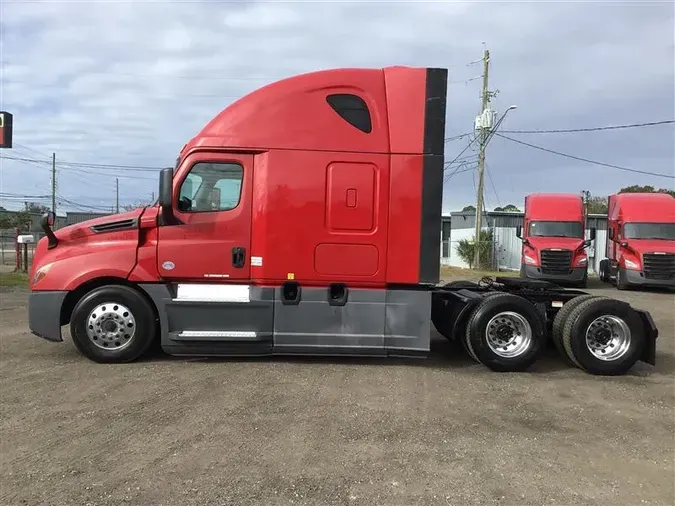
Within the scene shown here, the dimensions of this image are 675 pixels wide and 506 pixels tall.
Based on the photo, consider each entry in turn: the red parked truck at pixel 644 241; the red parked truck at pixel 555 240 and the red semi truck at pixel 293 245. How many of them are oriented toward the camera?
2

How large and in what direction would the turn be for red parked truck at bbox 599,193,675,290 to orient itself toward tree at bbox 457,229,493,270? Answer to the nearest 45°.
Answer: approximately 135° to its right

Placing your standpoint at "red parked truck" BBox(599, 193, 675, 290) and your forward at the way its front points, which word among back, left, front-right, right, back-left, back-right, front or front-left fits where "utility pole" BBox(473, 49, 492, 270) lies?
back-right

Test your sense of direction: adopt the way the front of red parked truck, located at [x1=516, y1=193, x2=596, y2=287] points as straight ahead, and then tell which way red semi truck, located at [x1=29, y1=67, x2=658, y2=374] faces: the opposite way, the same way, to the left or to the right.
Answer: to the right

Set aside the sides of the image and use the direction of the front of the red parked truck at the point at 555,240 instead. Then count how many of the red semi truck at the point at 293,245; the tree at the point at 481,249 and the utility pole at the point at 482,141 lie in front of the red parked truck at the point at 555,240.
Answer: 1

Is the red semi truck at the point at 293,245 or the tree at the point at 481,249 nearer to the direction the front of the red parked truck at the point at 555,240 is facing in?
the red semi truck

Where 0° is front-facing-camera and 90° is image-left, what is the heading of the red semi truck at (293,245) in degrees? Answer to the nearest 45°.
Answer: approximately 90°

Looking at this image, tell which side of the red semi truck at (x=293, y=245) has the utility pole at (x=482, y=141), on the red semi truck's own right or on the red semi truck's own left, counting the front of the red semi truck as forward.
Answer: on the red semi truck's own right

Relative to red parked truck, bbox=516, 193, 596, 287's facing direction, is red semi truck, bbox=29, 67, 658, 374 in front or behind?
in front

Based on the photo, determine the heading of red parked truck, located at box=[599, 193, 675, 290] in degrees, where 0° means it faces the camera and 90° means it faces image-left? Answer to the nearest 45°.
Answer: approximately 0°

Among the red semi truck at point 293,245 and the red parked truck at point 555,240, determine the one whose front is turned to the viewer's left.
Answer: the red semi truck
